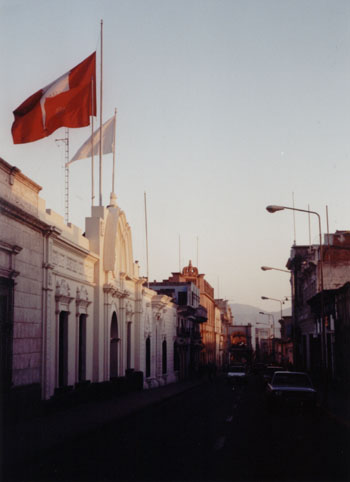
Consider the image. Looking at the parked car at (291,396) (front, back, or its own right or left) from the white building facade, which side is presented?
left

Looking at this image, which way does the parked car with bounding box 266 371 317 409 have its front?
away from the camera
